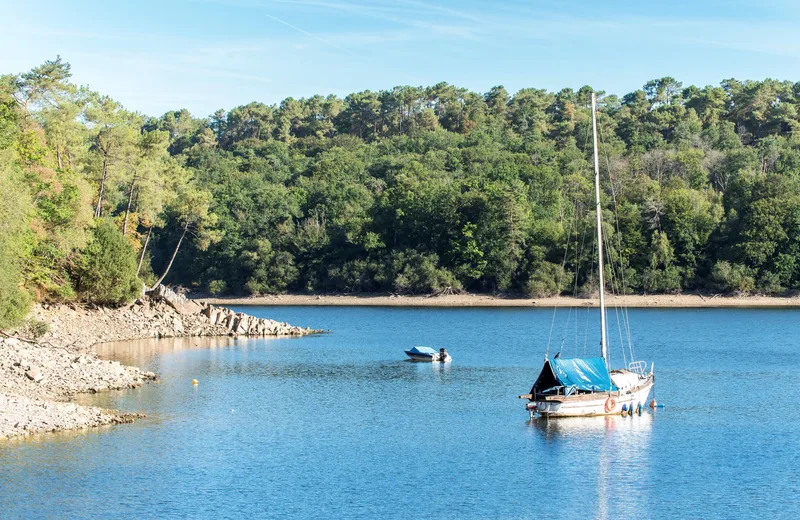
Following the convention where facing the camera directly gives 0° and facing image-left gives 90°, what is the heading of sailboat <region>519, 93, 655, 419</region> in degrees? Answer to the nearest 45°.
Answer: approximately 225°

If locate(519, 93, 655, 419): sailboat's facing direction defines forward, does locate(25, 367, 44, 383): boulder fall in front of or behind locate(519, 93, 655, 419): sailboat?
behind
